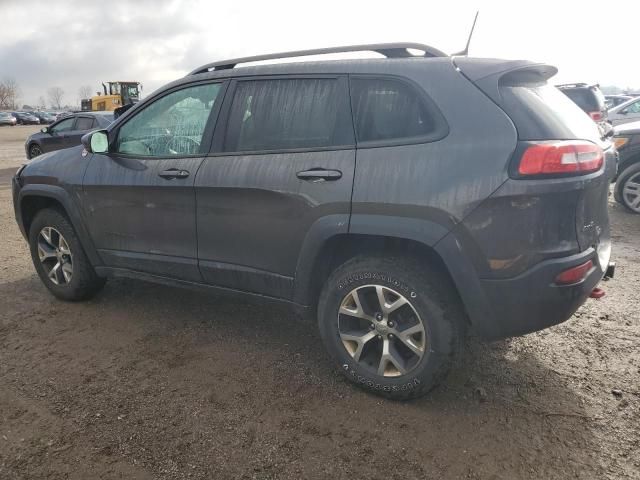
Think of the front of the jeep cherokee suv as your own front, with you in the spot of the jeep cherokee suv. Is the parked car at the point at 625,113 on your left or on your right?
on your right

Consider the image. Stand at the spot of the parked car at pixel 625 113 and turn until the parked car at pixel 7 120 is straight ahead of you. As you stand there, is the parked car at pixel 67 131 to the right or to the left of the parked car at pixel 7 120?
left

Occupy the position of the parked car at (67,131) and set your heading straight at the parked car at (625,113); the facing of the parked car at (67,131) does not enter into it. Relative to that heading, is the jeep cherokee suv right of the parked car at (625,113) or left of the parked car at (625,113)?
right

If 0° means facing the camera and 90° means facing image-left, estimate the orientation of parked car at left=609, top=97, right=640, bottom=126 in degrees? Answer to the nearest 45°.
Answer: approximately 90°

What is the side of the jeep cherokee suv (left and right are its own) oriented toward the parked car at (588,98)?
right

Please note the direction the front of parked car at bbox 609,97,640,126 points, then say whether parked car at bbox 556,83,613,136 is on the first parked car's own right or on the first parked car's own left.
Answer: on the first parked car's own left

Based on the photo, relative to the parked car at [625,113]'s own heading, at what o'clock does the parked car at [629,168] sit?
the parked car at [629,168] is roughly at 9 o'clock from the parked car at [625,113].

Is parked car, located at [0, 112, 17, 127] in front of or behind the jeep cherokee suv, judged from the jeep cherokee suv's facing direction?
in front

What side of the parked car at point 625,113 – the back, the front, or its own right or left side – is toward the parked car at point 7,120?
front

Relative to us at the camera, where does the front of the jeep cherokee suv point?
facing away from the viewer and to the left of the viewer
